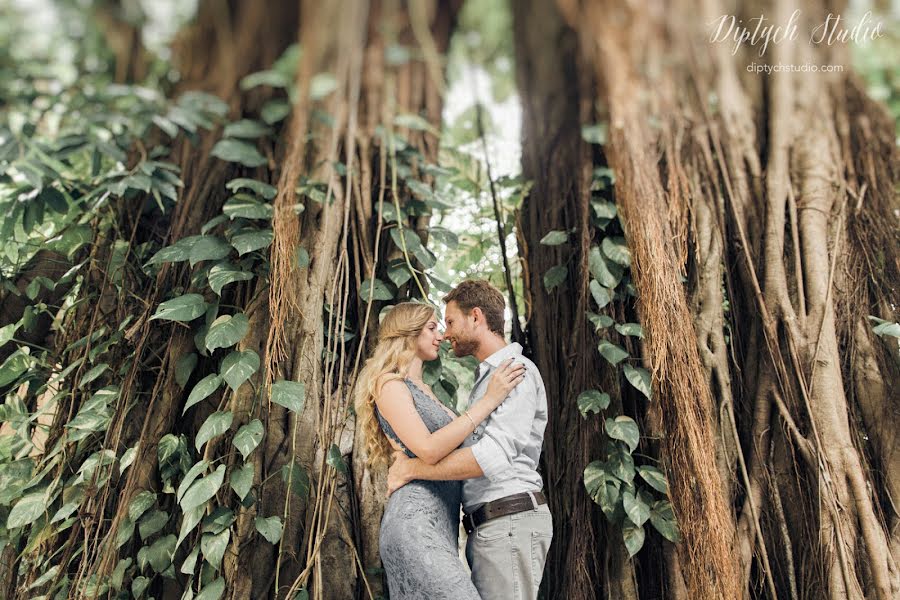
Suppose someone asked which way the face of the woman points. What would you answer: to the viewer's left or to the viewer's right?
to the viewer's right

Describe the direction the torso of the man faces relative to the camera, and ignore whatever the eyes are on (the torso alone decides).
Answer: to the viewer's left

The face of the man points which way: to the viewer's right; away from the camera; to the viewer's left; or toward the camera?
to the viewer's left

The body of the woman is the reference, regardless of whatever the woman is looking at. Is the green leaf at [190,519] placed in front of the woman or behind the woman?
behind

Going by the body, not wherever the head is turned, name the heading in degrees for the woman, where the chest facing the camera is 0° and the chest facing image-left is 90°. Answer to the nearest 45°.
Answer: approximately 270°

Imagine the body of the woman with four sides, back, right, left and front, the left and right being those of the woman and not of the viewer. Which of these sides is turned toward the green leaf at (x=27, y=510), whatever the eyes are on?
back

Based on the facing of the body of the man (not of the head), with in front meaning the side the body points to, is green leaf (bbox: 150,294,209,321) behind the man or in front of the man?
in front

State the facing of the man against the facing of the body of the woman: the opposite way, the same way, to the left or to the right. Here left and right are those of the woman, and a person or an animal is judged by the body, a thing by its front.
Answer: the opposite way
